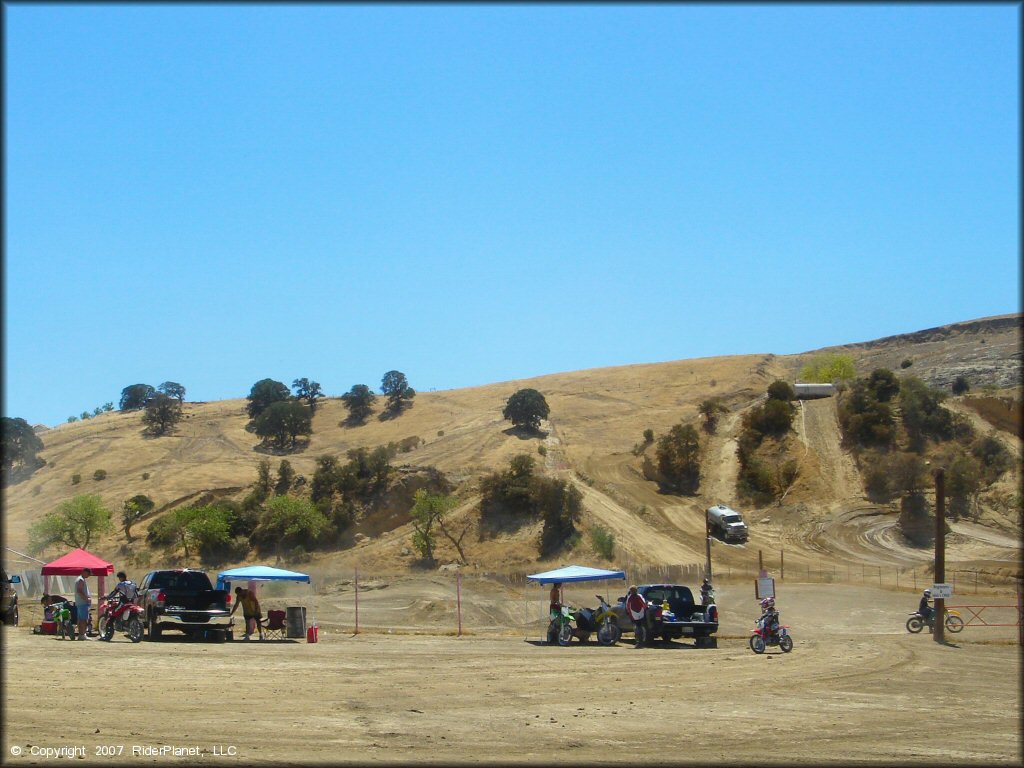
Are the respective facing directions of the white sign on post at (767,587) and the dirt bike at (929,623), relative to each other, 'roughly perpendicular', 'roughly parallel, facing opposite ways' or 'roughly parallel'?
roughly perpendicular

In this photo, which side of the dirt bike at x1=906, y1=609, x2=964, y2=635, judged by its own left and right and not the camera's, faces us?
right

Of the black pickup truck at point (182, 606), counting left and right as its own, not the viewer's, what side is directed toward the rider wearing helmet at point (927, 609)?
right

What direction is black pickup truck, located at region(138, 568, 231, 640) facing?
away from the camera

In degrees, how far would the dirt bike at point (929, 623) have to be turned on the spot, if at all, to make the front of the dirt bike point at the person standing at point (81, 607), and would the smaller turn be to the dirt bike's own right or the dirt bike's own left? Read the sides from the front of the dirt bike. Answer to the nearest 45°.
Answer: approximately 135° to the dirt bike's own right

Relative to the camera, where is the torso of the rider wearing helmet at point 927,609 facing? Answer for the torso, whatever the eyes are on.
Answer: to the viewer's right

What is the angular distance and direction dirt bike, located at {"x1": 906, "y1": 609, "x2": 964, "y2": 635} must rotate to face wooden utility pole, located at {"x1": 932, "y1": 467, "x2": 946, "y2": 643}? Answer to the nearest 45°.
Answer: approximately 90° to its right

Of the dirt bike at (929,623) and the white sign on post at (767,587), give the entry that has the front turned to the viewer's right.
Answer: the dirt bike
